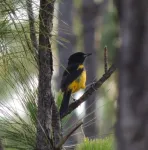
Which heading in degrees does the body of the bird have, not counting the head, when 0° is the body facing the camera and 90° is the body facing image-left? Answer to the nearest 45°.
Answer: approximately 270°
